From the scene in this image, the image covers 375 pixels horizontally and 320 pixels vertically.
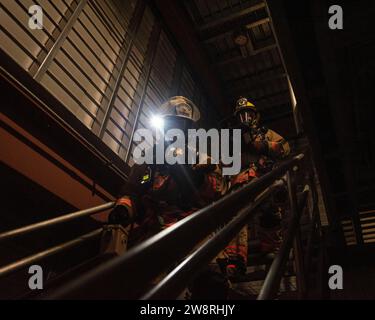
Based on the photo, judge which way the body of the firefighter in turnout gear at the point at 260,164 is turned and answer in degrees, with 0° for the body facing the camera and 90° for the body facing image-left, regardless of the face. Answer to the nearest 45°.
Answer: approximately 45°

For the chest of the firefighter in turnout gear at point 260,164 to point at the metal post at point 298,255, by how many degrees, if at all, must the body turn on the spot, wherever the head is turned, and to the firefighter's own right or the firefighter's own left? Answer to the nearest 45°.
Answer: approximately 45° to the firefighter's own left

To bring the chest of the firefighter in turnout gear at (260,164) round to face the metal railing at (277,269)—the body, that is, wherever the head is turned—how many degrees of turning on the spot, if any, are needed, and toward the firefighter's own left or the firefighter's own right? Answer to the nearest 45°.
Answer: approximately 45° to the firefighter's own left

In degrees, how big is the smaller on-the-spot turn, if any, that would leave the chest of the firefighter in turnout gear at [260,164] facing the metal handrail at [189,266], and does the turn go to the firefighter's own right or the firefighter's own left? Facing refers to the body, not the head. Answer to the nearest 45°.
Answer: approximately 45° to the firefighter's own left
